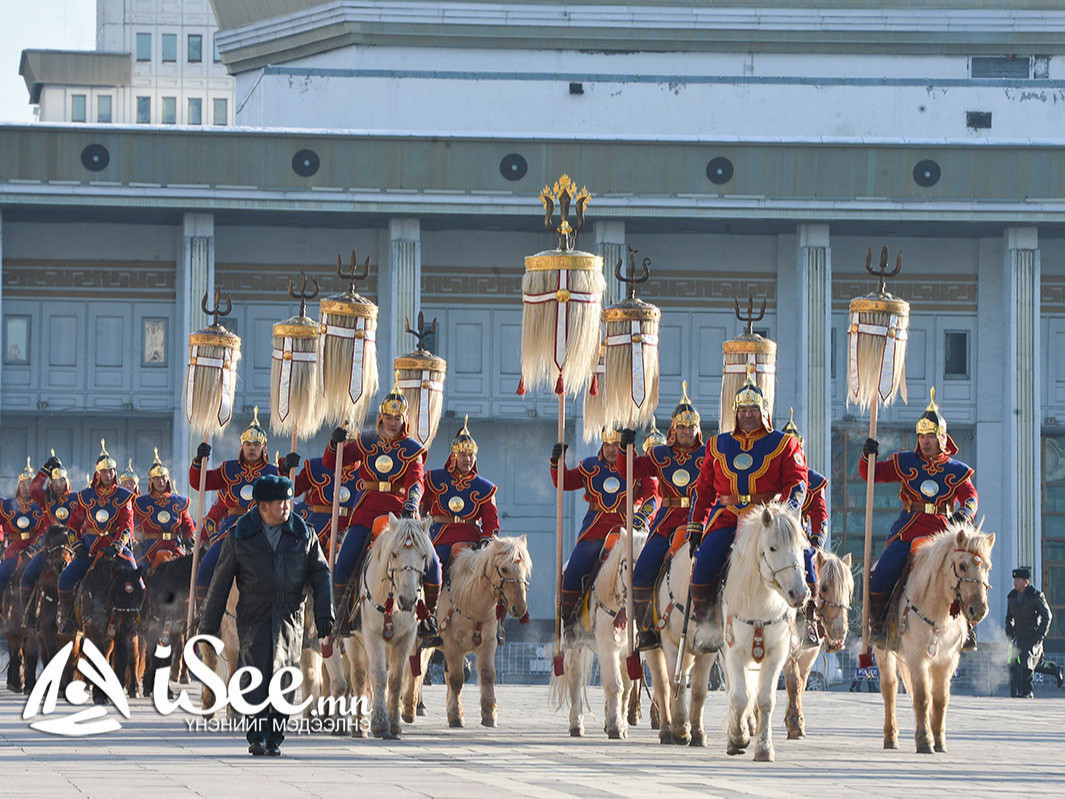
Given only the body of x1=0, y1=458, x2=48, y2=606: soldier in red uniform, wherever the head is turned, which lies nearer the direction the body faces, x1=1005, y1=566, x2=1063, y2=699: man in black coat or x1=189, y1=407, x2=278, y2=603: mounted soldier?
the mounted soldier

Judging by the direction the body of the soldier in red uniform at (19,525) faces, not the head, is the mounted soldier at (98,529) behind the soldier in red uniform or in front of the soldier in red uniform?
in front

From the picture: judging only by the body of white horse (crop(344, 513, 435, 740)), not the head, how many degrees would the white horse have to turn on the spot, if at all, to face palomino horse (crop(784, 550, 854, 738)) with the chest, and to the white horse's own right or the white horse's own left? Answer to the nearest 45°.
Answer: approximately 135° to the white horse's own left

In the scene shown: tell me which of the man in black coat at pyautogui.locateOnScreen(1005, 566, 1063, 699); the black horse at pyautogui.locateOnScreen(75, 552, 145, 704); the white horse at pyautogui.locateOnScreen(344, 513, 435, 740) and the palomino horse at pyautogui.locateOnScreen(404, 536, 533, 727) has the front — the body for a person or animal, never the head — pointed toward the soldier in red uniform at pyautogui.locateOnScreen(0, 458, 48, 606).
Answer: the man in black coat

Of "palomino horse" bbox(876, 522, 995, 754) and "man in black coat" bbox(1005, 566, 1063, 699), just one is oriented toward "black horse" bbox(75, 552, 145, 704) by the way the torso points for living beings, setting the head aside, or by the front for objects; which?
the man in black coat

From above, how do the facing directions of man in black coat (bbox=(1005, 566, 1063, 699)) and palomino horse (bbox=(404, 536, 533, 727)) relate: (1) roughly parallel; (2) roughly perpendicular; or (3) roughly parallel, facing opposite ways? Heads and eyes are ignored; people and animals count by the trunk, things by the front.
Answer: roughly perpendicular

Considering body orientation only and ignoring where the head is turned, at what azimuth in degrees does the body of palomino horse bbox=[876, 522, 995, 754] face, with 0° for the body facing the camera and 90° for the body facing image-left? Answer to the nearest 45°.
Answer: approximately 315°

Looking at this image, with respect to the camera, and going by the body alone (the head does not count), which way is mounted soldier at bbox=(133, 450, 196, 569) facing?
toward the camera

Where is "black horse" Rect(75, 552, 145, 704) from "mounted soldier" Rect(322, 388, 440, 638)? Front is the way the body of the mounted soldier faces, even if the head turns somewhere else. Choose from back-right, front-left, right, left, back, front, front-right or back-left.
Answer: back-right

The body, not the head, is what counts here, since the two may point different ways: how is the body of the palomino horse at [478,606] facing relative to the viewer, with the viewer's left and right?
facing the viewer and to the right of the viewer

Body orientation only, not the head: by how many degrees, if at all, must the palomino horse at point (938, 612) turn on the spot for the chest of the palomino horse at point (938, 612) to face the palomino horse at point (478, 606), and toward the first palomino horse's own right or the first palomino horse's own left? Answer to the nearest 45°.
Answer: approximately 135° to the first palomino horse's own right

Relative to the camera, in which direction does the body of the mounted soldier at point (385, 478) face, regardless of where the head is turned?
toward the camera

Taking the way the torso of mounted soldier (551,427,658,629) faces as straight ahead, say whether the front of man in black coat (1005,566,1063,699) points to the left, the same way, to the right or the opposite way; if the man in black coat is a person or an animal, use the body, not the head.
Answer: to the right
